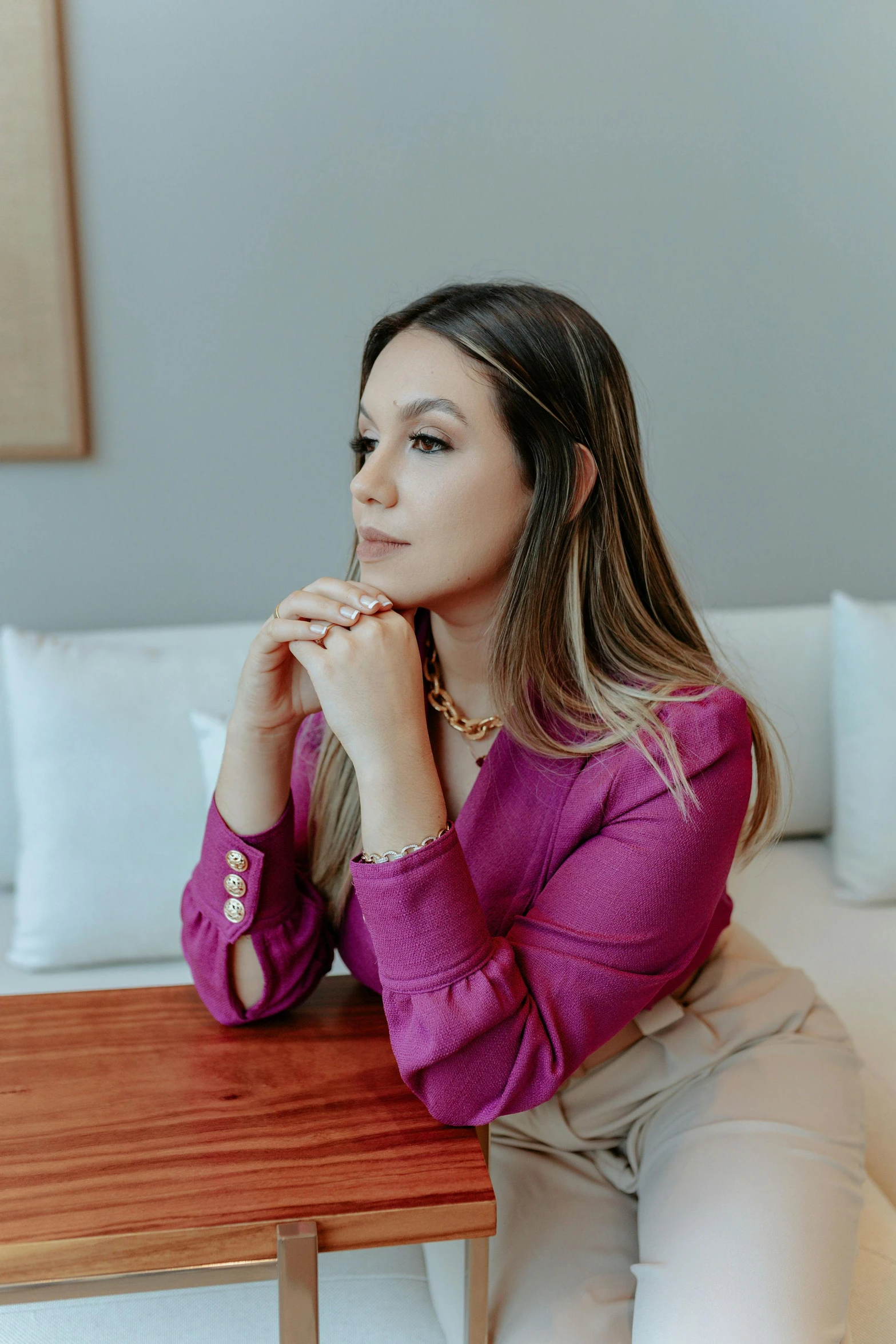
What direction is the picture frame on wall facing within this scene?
toward the camera

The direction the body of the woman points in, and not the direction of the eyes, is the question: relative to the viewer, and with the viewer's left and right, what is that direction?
facing the viewer and to the left of the viewer

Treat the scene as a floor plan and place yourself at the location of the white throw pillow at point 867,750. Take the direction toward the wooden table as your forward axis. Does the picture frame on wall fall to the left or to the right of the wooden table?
right

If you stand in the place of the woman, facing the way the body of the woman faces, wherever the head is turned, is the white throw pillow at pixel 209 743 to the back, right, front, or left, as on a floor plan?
right

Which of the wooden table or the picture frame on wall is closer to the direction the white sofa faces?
the wooden table

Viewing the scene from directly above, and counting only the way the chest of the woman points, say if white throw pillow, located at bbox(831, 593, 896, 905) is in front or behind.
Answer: behind

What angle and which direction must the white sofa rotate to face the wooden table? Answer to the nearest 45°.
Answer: approximately 45° to its right

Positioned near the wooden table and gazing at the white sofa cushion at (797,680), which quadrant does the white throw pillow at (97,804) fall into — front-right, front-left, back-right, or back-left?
front-left

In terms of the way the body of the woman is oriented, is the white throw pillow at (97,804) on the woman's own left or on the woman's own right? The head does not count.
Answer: on the woman's own right

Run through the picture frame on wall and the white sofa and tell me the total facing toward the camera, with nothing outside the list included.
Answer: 2

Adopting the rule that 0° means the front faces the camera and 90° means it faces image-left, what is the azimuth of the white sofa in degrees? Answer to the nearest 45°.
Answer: approximately 0°
